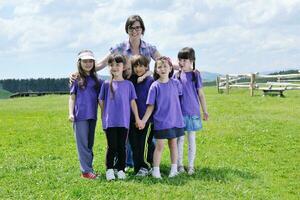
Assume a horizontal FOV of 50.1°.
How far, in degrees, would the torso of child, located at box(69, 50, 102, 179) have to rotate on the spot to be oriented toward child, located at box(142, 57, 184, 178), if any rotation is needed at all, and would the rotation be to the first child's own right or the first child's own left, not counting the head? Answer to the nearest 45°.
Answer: approximately 45° to the first child's own left

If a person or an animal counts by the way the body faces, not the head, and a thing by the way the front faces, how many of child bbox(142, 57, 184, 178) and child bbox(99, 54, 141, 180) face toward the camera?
2

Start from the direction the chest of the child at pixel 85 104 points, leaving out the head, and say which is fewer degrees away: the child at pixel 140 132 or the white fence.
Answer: the child

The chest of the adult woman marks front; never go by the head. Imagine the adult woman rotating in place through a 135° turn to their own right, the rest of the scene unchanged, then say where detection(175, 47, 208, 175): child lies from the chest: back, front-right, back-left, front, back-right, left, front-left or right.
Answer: back-right

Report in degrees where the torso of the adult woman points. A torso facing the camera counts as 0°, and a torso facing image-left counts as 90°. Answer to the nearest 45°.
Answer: approximately 0°

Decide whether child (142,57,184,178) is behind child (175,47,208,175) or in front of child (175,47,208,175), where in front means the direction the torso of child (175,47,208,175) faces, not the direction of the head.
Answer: in front

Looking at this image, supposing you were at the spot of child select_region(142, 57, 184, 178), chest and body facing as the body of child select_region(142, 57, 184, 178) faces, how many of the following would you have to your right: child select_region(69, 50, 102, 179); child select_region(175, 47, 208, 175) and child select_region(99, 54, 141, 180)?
2

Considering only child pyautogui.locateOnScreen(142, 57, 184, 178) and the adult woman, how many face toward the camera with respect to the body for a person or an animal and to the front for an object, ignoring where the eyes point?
2

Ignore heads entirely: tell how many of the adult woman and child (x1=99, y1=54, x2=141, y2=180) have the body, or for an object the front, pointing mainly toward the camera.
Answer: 2

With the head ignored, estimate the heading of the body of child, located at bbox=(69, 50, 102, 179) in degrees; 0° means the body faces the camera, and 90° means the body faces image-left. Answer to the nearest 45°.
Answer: approximately 315°

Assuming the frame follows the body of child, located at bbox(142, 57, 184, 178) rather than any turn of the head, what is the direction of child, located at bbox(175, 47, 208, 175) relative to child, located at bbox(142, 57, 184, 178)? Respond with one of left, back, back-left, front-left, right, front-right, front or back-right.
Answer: back-left
